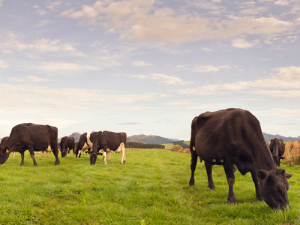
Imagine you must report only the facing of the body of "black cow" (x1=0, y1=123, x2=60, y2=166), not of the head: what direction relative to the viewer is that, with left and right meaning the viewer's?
facing to the left of the viewer

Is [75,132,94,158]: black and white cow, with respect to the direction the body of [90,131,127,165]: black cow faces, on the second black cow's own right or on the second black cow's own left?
on the second black cow's own right

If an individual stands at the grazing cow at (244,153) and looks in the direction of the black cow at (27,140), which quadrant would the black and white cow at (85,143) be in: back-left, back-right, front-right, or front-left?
front-right

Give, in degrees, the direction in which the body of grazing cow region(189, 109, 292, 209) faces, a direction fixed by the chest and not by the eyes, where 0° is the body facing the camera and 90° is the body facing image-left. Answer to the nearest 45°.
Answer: approximately 315°

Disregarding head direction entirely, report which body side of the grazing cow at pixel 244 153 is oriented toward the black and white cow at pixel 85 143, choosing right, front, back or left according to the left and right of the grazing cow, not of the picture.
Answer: back

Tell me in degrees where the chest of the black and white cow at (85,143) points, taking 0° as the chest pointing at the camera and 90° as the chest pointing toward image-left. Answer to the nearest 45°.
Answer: approximately 45°

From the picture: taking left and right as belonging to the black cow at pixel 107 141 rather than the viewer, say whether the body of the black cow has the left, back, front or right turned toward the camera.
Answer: left

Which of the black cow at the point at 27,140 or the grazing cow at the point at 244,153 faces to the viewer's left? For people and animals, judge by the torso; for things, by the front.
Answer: the black cow

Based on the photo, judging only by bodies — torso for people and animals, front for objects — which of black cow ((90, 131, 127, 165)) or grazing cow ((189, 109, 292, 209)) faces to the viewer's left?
the black cow

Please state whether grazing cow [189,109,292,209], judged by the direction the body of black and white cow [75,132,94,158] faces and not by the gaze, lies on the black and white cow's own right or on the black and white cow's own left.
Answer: on the black and white cow's own left

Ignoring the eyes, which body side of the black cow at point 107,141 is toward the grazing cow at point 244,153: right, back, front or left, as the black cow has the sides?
left
